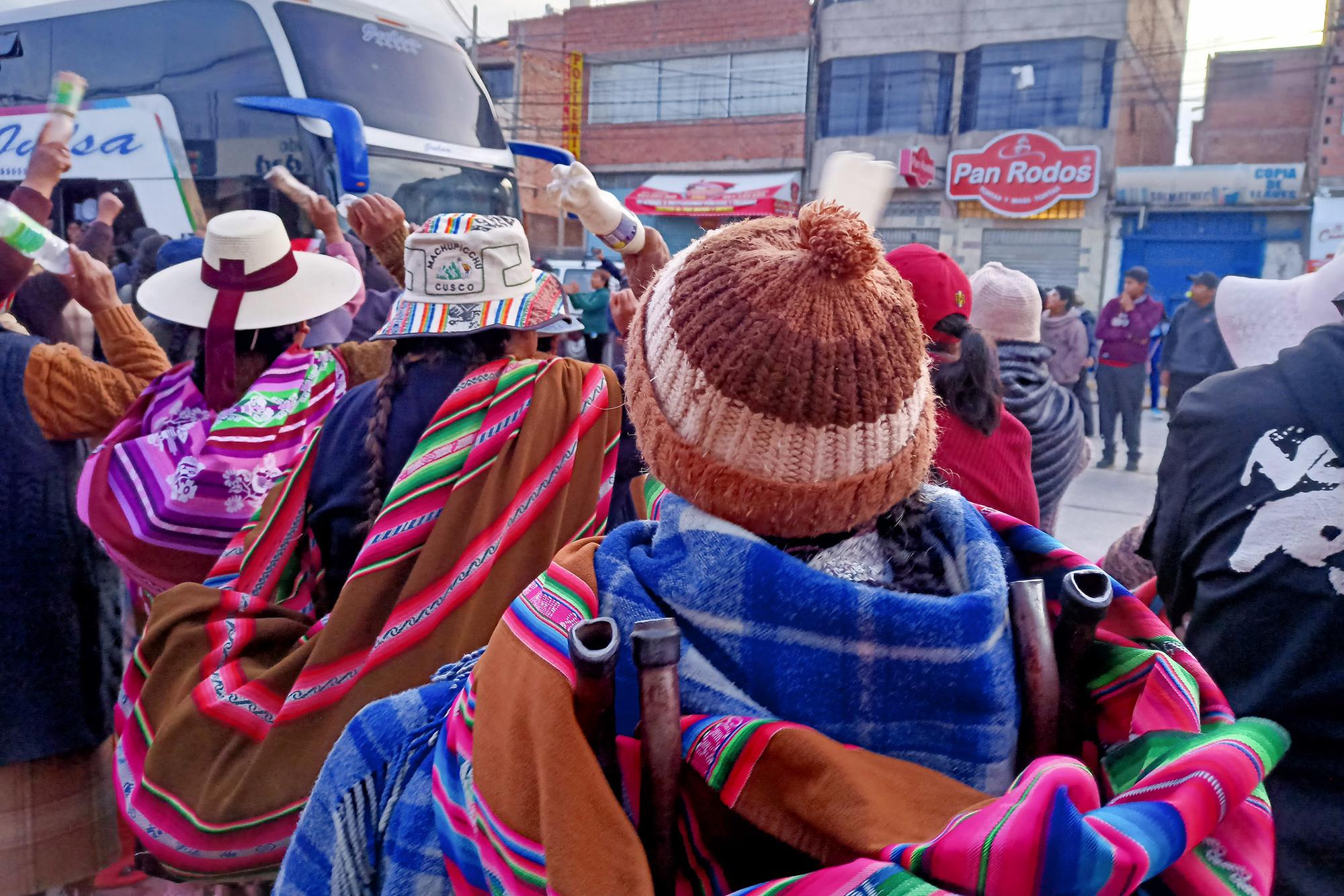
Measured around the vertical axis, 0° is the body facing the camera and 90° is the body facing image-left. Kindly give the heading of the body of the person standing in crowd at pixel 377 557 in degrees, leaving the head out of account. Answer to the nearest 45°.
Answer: approximately 225°

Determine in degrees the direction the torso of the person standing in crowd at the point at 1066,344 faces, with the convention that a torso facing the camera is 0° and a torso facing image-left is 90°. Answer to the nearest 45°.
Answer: approximately 45°

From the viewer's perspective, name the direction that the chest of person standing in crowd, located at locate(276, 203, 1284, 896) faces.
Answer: away from the camera

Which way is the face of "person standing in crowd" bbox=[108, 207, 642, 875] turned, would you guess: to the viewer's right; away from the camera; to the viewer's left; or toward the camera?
away from the camera

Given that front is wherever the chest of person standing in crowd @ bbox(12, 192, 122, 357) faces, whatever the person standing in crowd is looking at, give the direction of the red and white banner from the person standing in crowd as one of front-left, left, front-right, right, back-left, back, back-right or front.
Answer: front-right

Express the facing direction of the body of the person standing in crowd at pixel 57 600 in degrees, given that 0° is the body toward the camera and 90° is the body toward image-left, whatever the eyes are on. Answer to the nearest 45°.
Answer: approximately 180°

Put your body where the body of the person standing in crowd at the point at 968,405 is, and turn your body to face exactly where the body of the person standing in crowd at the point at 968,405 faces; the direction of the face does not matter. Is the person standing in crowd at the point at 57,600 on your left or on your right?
on your left

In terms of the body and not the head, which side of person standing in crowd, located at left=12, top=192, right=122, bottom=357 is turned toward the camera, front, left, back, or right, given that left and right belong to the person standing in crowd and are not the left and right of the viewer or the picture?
back

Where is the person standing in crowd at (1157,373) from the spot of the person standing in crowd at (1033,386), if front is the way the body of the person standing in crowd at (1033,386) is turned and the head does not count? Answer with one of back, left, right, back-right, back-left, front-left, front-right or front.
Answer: front-right

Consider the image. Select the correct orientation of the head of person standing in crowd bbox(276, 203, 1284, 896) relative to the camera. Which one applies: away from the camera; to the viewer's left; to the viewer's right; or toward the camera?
away from the camera

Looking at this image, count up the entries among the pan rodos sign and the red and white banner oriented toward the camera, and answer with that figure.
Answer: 2

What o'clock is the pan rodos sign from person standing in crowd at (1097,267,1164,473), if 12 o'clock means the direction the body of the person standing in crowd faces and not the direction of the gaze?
The pan rodos sign is roughly at 4 o'clock from the person standing in crowd.

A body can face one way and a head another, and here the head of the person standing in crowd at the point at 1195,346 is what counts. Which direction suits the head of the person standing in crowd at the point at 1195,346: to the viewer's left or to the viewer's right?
to the viewer's left
